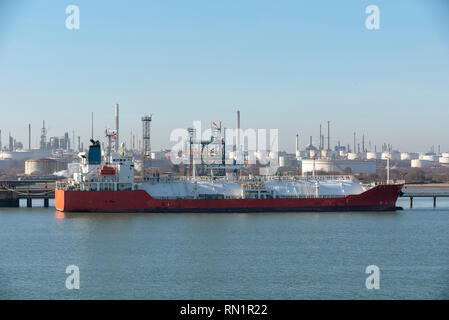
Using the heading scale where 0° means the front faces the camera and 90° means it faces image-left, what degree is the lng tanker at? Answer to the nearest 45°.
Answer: approximately 270°
